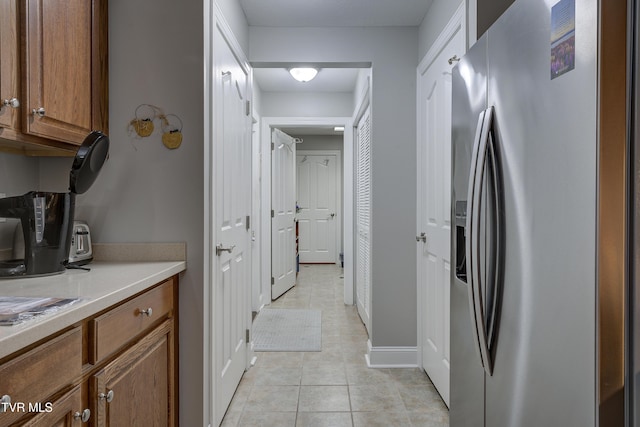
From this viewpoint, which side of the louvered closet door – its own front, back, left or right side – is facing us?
left

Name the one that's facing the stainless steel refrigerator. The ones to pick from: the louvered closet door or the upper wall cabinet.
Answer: the upper wall cabinet

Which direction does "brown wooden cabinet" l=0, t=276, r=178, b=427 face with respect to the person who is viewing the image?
facing the viewer and to the right of the viewer

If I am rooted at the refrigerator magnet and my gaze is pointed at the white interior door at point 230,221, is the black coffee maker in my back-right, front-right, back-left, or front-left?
front-left

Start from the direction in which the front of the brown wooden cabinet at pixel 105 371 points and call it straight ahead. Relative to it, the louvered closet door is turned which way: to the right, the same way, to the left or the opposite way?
the opposite way

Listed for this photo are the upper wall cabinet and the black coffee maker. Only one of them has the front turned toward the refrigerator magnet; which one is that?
the upper wall cabinet

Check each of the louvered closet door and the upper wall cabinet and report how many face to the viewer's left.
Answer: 1

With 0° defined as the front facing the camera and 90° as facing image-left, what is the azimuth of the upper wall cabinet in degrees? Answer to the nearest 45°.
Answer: approximately 315°

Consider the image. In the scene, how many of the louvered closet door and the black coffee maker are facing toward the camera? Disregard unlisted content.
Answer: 0

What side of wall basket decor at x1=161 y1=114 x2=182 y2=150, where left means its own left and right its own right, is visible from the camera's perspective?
front

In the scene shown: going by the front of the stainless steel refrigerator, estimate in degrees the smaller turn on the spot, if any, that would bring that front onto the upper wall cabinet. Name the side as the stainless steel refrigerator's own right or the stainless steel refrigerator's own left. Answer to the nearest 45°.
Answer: approximately 45° to the stainless steel refrigerator's own right

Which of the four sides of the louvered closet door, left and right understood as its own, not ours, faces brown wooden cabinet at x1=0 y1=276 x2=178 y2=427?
left
